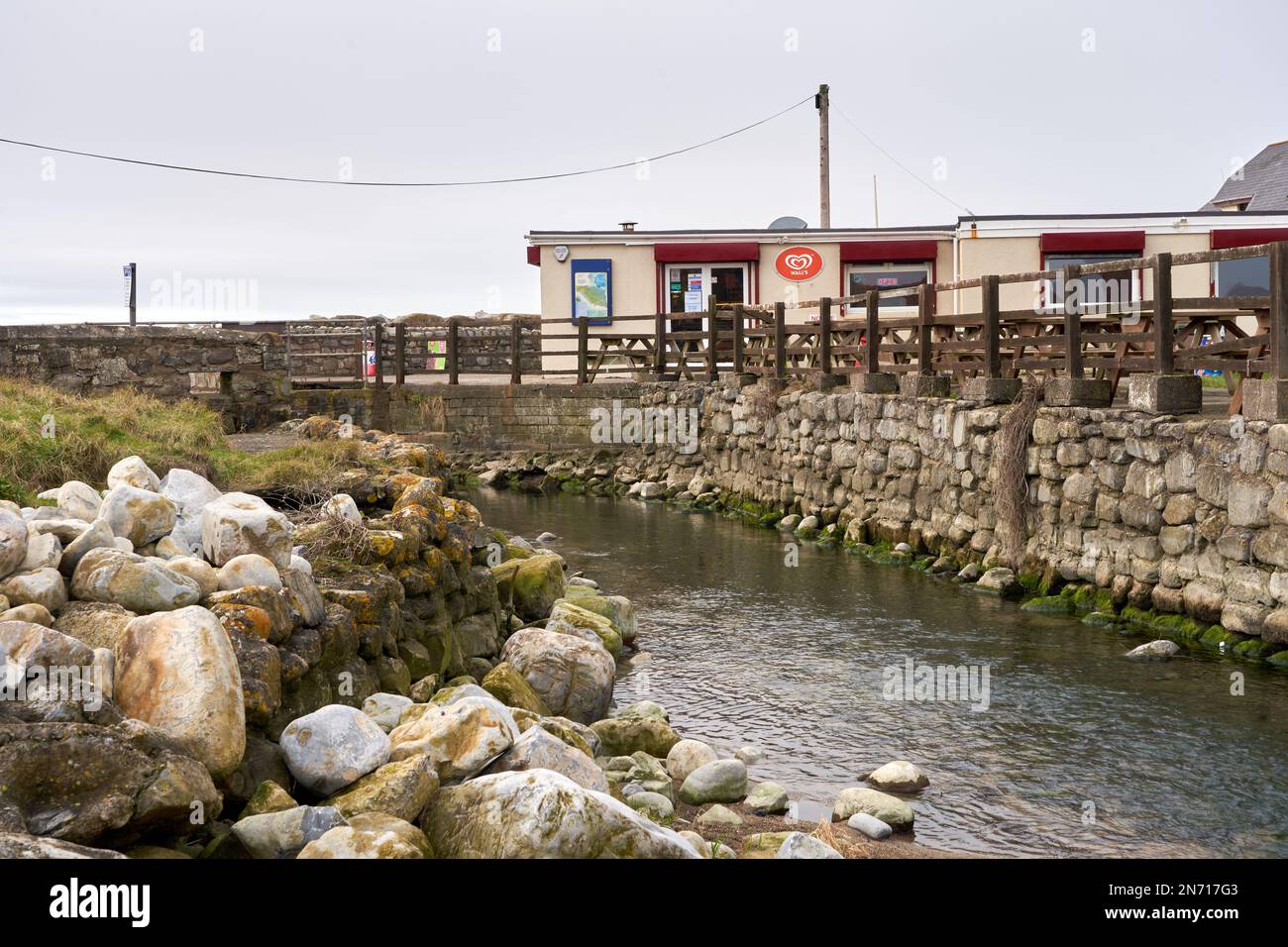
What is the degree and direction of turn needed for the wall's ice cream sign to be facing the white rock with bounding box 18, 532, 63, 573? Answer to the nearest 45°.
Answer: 0° — it already faces it

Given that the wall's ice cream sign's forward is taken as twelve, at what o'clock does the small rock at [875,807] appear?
The small rock is roughly at 12 o'clock from the wall's ice cream sign.

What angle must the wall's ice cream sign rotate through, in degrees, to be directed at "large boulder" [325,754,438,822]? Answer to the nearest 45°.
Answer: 0° — it already faces it

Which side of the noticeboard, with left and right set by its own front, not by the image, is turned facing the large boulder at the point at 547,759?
front

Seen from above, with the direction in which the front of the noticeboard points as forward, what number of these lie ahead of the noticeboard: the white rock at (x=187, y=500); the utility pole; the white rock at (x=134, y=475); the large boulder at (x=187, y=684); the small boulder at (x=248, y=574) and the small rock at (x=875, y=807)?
5

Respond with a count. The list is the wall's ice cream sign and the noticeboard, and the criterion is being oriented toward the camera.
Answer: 2

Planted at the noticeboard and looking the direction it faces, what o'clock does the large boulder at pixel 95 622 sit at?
The large boulder is roughly at 12 o'clock from the noticeboard.

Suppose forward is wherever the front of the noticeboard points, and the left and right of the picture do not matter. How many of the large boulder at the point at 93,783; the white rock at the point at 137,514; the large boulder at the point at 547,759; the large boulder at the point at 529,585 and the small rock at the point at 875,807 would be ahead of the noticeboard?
5

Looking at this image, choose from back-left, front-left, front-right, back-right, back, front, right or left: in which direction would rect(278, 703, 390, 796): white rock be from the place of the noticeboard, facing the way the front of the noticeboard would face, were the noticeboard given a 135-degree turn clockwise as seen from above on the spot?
back-left

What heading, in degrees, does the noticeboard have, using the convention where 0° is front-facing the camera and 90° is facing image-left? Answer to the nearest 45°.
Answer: approximately 0°

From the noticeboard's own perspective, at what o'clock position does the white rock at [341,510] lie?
The white rock is roughly at 12 o'clock from the noticeboard.

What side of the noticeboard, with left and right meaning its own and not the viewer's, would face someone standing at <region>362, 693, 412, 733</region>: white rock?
front

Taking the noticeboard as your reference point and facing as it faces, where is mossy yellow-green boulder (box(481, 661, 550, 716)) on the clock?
The mossy yellow-green boulder is roughly at 12 o'clock from the noticeboard.

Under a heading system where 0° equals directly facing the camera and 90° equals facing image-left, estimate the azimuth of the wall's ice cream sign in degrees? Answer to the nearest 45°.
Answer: approximately 0°
